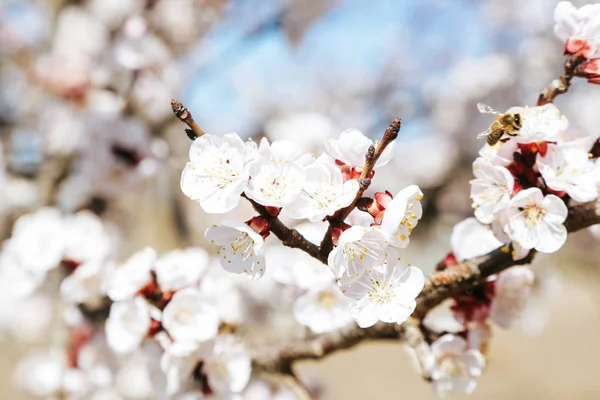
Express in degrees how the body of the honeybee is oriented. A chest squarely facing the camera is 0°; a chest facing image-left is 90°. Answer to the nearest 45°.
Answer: approximately 270°

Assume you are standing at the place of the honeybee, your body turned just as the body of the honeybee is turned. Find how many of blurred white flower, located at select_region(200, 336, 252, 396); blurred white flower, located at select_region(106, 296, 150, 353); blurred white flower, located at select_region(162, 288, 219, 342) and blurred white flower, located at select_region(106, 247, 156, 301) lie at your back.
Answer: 4

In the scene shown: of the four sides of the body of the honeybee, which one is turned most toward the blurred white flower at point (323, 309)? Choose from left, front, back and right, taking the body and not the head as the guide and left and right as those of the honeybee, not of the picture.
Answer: back
